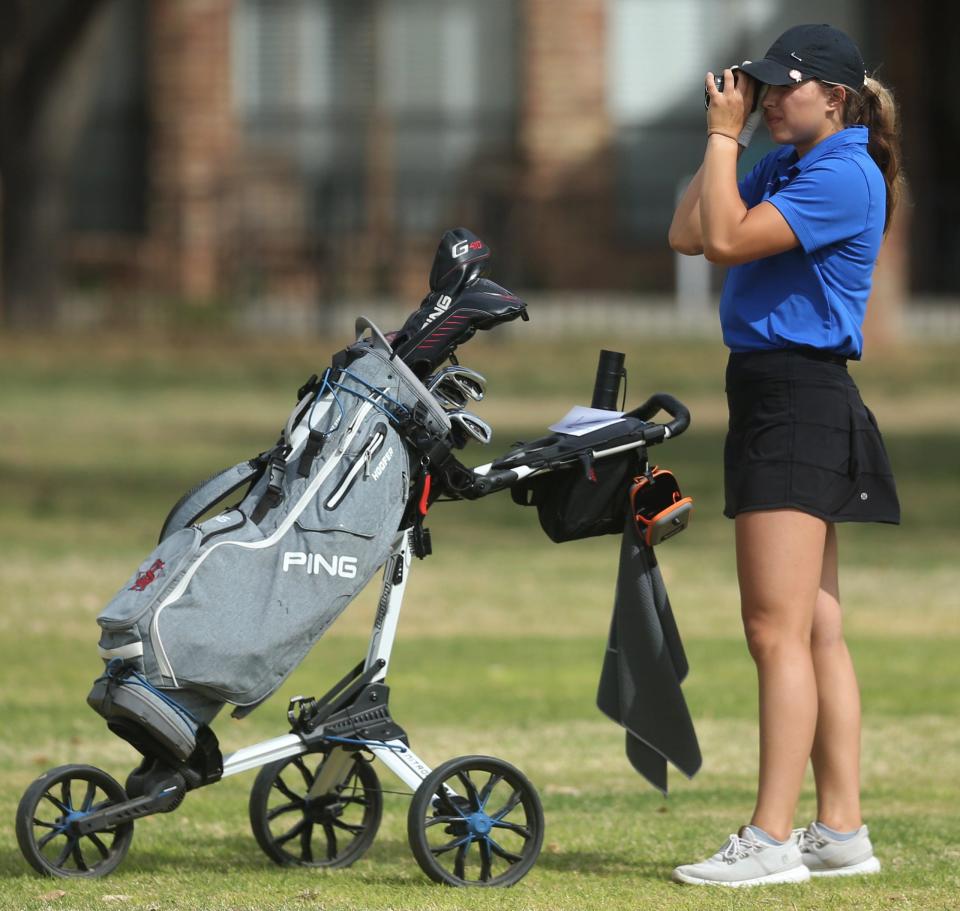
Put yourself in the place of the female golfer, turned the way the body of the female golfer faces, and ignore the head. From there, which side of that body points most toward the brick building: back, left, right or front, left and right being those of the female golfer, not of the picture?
right

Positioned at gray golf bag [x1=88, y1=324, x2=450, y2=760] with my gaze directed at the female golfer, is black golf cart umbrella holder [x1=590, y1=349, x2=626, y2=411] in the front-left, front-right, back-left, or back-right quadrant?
front-left

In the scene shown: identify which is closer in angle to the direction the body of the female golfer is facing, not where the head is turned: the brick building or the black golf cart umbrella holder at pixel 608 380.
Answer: the black golf cart umbrella holder

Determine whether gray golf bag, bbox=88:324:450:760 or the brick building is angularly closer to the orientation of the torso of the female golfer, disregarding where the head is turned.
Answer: the gray golf bag

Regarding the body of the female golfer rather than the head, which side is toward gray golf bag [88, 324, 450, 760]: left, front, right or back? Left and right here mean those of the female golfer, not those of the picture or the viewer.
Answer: front

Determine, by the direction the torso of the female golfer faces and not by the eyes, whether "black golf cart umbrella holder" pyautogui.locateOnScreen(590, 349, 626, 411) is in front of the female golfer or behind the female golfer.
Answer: in front

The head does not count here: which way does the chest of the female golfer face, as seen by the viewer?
to the viewer's left
